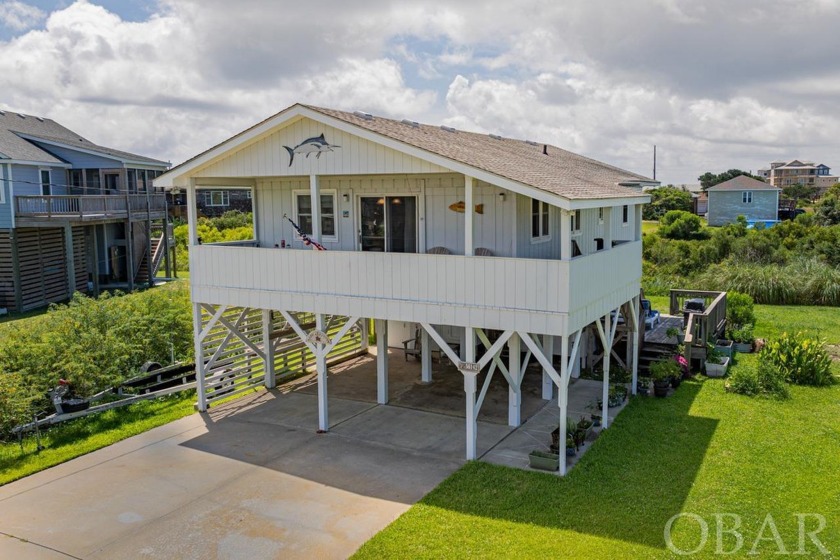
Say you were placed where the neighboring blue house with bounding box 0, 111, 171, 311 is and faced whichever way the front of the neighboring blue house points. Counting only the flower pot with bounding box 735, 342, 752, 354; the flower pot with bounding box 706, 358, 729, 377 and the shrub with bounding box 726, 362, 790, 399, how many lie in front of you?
3

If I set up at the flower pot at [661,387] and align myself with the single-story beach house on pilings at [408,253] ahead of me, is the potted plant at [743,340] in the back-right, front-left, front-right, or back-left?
back-right

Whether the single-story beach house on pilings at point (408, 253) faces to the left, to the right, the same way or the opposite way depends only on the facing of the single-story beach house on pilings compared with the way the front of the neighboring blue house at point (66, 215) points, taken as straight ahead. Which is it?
to the right

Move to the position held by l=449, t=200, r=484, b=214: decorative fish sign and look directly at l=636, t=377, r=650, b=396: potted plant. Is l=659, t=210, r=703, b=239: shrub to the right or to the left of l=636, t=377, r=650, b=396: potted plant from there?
left

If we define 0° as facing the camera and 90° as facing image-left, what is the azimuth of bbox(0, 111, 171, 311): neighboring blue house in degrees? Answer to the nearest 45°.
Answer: approximately 315°

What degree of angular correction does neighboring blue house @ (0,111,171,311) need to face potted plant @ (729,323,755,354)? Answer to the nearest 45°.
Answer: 0° — it already faces it

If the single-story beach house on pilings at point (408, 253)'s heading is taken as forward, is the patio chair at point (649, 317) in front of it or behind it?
behind

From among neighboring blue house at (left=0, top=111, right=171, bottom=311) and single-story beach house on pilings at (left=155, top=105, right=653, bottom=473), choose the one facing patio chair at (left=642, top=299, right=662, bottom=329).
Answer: the neighboring blue house

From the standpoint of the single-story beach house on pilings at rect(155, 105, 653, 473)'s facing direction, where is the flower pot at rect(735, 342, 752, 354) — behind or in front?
behind

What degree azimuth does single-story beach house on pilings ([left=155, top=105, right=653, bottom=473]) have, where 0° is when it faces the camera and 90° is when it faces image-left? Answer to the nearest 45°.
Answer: approximately 45°

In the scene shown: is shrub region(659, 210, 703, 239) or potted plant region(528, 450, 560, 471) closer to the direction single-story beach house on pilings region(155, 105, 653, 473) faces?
the potted plant
